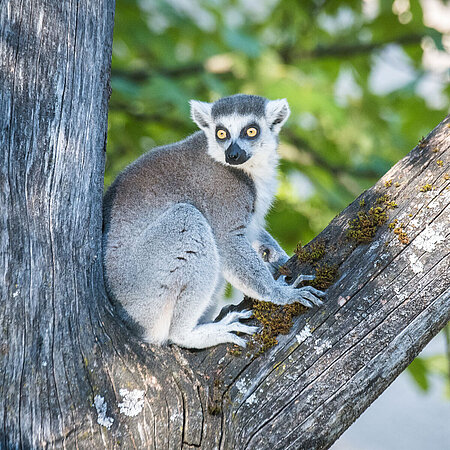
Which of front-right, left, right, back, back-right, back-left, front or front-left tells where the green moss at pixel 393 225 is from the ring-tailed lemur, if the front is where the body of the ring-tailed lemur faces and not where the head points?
front-right

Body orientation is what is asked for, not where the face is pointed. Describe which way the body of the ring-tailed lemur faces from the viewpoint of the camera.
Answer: to the viewer's right

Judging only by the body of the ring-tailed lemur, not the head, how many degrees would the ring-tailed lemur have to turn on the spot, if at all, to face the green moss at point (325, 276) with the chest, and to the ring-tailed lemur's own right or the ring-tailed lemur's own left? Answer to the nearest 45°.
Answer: approximately 45° to the ring-tailed lemur's own right
